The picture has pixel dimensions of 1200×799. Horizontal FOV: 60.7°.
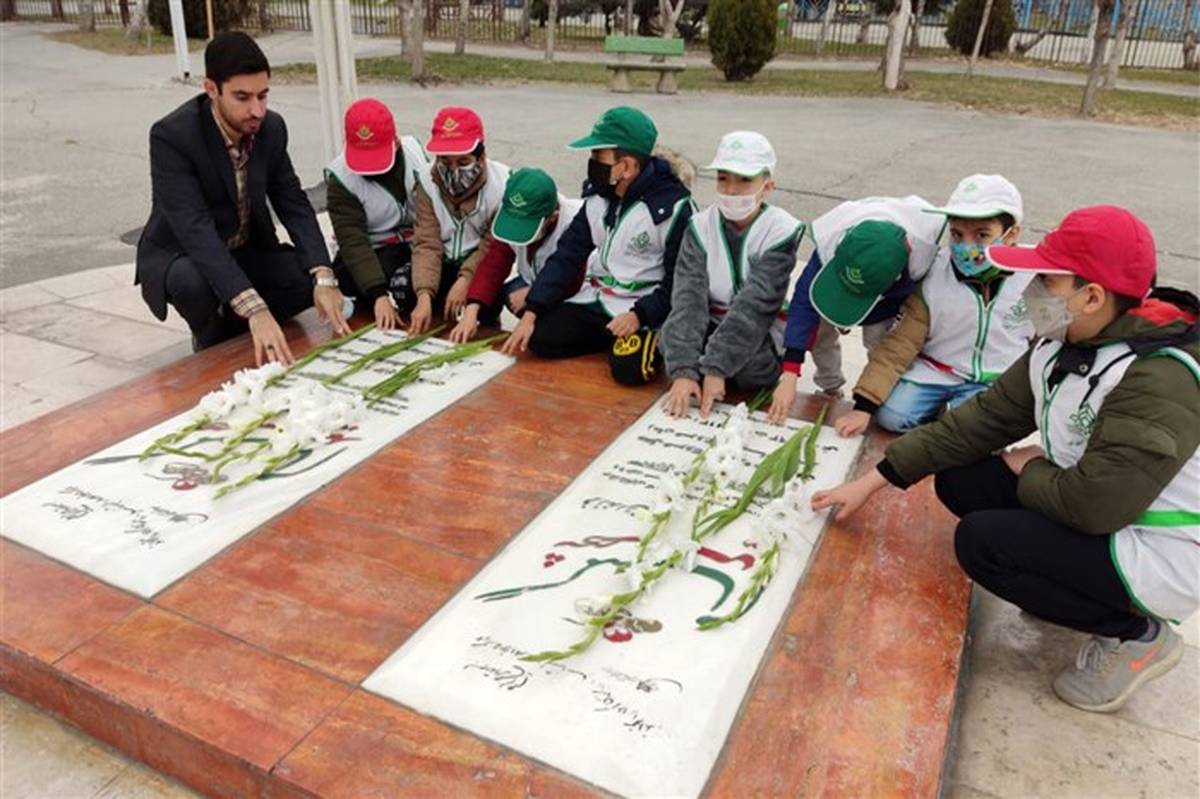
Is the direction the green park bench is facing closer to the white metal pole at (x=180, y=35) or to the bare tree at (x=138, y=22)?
the white metal pole

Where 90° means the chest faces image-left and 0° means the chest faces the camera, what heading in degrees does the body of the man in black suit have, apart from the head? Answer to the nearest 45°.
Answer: approximately 315°

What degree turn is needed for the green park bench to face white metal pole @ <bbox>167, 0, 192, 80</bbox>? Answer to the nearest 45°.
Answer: approximately 90° to its right

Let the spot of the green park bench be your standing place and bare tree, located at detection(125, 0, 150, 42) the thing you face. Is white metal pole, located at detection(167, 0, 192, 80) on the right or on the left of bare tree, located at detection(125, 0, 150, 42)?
left

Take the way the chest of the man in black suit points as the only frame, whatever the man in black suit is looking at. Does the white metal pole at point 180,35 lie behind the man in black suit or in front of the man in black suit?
behind

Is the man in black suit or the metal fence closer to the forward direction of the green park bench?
the man in black suit

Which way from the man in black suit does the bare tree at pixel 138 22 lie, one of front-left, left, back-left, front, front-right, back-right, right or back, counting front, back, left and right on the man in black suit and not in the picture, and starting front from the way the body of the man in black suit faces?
back-left

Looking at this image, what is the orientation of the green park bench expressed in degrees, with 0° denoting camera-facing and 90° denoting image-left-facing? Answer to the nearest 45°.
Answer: approximately 0°

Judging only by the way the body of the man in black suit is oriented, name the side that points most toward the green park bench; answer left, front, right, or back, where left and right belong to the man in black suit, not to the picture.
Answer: left

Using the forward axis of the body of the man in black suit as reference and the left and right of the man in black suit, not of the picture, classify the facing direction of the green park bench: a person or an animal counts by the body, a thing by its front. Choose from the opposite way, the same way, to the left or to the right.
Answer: to the right
